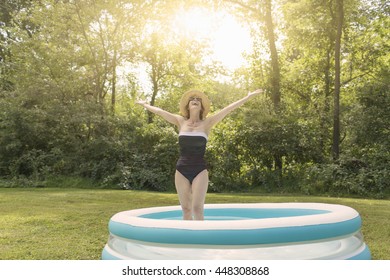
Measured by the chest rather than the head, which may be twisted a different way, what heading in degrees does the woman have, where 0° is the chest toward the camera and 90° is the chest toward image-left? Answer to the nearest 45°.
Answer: approximately 0°
